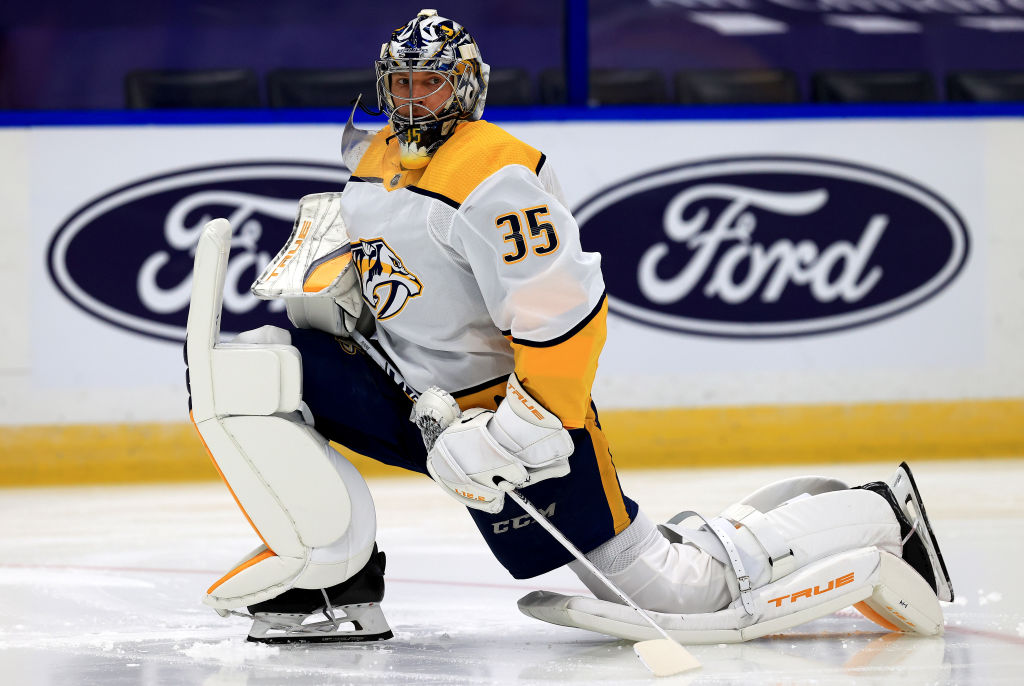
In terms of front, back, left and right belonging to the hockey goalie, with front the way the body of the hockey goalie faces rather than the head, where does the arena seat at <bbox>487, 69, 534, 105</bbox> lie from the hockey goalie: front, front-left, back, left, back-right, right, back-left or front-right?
back-right

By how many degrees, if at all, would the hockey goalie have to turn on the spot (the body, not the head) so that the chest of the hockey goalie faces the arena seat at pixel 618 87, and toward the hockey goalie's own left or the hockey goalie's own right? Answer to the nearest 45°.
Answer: approximately 135° to the hockey goalie's own right

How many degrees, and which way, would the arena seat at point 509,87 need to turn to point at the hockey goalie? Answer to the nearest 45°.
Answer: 0° — it already faces them

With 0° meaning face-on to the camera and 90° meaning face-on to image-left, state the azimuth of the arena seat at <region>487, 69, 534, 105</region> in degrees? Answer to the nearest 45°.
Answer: approximately 0°

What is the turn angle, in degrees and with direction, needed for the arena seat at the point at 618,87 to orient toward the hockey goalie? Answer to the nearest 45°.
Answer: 0° — it already faces them

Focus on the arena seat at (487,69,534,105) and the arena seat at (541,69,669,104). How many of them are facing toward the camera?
2

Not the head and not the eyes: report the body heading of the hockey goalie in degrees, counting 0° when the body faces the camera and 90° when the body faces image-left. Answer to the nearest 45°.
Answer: approximately 45°
